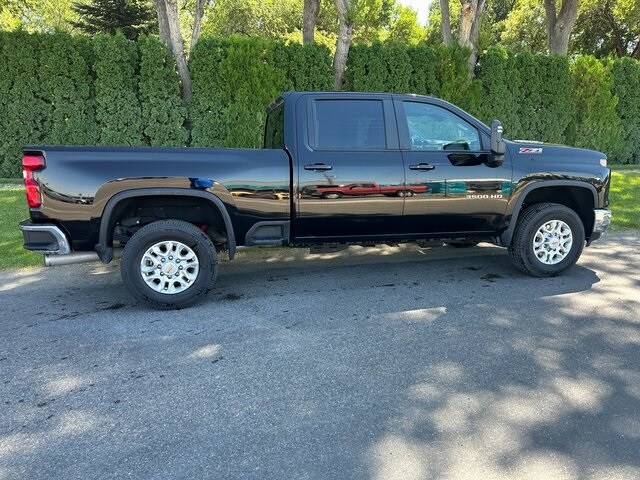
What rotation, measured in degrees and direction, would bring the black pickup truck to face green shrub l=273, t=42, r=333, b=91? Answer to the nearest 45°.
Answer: approximately 90° to its left

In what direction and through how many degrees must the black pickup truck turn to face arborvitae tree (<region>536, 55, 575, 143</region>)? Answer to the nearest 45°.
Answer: approximately 45° to its left

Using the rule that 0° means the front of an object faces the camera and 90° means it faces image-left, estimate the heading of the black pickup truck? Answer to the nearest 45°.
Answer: approximately 270°

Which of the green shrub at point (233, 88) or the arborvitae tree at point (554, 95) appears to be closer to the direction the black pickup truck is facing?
the arborvitae tree

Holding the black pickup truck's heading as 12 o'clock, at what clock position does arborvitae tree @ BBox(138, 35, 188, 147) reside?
The arborvitae tree is roughly at 8 o'clock from the black pickup truck.

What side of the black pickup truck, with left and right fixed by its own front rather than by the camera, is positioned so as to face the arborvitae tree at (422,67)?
left

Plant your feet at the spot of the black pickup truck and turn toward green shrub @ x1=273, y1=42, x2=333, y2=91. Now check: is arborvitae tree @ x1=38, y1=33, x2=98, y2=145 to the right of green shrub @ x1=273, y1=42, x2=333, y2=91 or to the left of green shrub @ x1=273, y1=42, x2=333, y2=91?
left

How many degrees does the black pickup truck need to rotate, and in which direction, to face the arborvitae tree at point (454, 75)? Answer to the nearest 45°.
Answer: approximately 45° to its left

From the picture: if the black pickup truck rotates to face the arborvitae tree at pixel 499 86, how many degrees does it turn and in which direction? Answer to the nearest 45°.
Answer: approximately 45° to its left

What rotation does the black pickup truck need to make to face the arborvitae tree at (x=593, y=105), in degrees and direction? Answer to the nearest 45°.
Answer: approximately 45° to its left

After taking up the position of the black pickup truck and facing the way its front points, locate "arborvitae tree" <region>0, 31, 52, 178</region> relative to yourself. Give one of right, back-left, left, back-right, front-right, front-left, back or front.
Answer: back-left

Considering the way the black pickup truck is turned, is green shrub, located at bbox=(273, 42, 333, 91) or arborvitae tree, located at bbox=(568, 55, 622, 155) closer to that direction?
the arborvitae tree

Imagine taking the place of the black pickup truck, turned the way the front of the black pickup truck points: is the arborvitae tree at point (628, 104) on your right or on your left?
on your left
